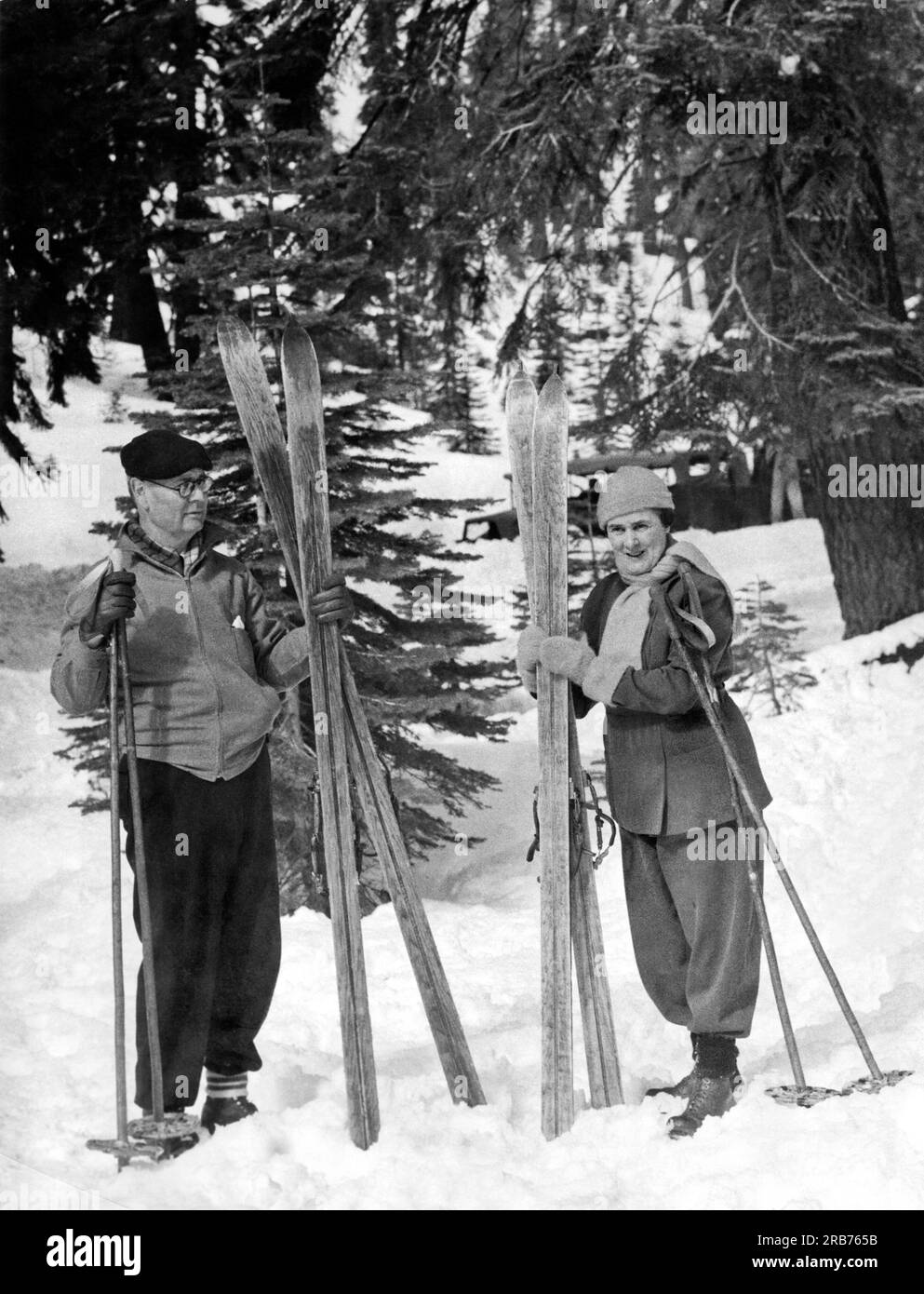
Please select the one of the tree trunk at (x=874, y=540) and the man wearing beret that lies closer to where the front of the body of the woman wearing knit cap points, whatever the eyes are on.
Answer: the man wearing beret

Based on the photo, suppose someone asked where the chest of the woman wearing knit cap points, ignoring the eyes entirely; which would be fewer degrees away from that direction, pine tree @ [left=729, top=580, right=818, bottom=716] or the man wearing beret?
the man wearing beret

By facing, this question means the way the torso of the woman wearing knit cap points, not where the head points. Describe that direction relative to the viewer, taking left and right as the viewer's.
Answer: facing the viewer and to the left of the viewer

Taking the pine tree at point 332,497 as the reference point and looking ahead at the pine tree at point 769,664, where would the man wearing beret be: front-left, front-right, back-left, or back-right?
back-right

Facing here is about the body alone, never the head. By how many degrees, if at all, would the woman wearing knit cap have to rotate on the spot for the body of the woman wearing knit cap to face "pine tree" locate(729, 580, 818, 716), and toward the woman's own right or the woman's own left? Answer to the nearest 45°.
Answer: approximately 135° to the woman's own right

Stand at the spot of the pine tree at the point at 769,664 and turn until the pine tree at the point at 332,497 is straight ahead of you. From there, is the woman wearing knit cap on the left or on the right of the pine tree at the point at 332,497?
left

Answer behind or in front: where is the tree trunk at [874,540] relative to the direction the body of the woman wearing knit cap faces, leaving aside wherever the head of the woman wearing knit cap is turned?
behind

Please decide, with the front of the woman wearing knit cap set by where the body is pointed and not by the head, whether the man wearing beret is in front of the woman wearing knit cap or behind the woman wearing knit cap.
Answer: in front

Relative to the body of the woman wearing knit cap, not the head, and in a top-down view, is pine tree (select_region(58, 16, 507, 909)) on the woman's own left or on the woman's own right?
on the woman's own right
